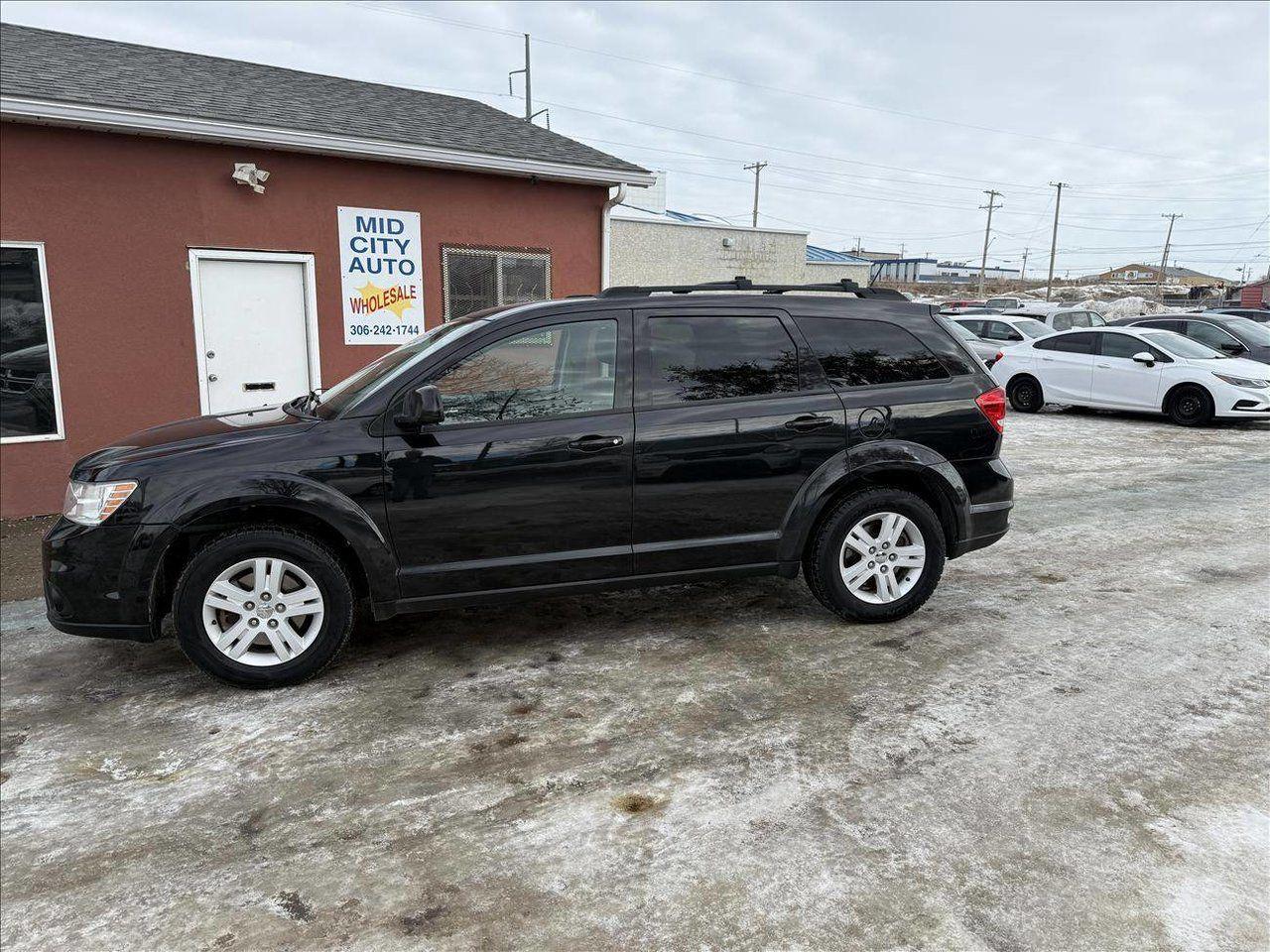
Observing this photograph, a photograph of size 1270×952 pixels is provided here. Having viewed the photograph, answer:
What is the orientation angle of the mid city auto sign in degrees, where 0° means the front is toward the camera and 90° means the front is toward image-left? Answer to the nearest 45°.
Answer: approximately 0°

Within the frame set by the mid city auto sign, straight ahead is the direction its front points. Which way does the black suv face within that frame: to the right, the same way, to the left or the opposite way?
to the right

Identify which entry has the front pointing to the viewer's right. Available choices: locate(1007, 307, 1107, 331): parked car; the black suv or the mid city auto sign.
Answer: the parked car

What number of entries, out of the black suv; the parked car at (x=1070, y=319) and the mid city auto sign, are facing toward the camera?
1

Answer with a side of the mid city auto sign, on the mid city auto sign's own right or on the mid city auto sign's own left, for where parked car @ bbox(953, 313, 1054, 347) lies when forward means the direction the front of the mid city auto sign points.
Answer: on the mid city auto sign's own left

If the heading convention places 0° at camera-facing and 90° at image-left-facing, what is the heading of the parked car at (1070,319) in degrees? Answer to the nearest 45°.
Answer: approximately 270°

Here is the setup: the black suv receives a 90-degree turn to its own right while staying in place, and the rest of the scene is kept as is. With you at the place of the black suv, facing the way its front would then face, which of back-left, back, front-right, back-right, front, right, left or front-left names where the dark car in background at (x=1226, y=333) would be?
front-right

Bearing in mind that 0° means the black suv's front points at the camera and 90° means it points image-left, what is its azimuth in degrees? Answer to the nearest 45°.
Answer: approximately 90°

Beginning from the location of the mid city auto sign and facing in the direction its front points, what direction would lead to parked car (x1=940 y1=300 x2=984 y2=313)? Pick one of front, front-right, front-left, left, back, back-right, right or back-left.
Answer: back-left

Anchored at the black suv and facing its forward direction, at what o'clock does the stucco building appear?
The stucco building is roughly at 2 o'clock from the black suv.

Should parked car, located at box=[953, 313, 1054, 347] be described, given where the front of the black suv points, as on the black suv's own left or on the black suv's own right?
on the black suv's own right

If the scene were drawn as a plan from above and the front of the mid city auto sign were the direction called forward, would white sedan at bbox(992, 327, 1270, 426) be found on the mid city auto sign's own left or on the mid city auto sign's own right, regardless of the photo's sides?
on the mid city auto sign's own left
